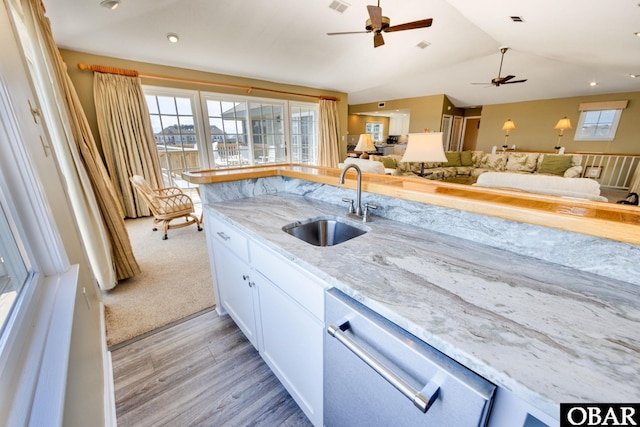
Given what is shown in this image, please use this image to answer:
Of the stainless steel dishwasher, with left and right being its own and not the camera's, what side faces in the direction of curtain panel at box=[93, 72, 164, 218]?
right

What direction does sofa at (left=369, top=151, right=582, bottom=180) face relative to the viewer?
toward the camera

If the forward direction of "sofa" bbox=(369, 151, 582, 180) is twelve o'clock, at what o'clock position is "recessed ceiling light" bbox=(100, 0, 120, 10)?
The recessed ceiling light is roughly at 1 o'clock from the sofa.

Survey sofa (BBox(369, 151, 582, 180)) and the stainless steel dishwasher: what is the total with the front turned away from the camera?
0

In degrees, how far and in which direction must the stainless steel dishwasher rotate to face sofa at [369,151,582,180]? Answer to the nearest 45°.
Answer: approximately 135° to its right

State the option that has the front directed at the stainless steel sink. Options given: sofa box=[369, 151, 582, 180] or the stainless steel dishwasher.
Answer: the sofa

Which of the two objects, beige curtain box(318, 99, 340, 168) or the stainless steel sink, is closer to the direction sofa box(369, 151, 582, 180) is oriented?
the stainless steel sink

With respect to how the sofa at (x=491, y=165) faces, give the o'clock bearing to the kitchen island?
The kitchen island is roughly at 12 o'clock from the sofa.

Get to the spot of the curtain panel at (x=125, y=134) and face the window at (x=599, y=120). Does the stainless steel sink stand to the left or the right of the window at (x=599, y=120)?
right

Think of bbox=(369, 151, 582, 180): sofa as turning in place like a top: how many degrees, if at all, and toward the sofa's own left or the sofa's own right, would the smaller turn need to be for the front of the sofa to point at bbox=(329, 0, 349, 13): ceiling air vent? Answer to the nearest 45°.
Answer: approximately 45° to the sofa's own right

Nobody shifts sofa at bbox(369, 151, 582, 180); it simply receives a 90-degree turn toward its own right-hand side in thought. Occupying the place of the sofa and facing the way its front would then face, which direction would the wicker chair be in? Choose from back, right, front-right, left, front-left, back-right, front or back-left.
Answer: front-left

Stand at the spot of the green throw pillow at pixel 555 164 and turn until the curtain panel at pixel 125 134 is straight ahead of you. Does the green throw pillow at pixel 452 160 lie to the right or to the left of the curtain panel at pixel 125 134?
right

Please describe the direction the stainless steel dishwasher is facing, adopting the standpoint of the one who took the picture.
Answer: facing the viewer and to the left of the viewer

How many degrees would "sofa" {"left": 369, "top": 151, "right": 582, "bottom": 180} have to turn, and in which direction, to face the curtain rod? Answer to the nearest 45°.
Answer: approximately 45° to its right
